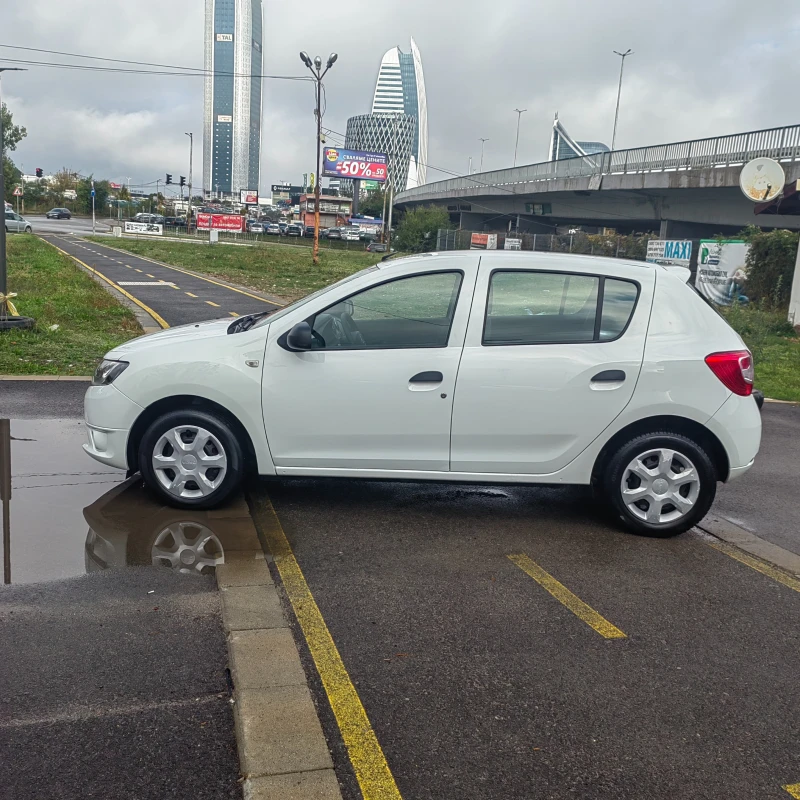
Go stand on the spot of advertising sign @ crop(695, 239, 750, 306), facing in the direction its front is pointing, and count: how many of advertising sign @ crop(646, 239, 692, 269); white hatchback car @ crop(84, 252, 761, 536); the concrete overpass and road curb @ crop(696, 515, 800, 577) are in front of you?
2

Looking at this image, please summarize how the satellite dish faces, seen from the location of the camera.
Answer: facing the viewer

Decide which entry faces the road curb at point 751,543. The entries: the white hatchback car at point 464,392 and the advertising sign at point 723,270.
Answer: the advertising sign

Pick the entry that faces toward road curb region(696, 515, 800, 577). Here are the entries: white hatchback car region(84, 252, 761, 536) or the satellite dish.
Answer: the satellite dish

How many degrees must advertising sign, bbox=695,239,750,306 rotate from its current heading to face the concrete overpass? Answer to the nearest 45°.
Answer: approximately 180°

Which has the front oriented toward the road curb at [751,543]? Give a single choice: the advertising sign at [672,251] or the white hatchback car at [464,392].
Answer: the advertising sign

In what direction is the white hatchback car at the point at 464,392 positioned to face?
to the viewer's left

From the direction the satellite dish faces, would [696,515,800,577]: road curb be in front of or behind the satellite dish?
in front

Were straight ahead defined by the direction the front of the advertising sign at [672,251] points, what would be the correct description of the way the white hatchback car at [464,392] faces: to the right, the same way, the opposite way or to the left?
to the right

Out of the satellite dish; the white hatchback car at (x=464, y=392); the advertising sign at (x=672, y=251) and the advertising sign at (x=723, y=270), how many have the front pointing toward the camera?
3

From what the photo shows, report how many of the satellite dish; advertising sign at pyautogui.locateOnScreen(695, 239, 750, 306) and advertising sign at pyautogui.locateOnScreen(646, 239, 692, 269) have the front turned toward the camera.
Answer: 3

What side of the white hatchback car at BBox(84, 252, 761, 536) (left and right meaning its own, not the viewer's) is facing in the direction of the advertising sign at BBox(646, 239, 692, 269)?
right

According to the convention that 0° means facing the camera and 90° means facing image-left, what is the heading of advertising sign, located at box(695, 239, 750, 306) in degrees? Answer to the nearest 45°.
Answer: approximately 0°

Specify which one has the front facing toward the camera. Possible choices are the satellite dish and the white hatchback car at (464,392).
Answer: the satellite dish

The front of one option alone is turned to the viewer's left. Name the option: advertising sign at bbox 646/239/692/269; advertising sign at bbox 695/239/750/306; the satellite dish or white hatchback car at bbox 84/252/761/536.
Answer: the white hatchback car
